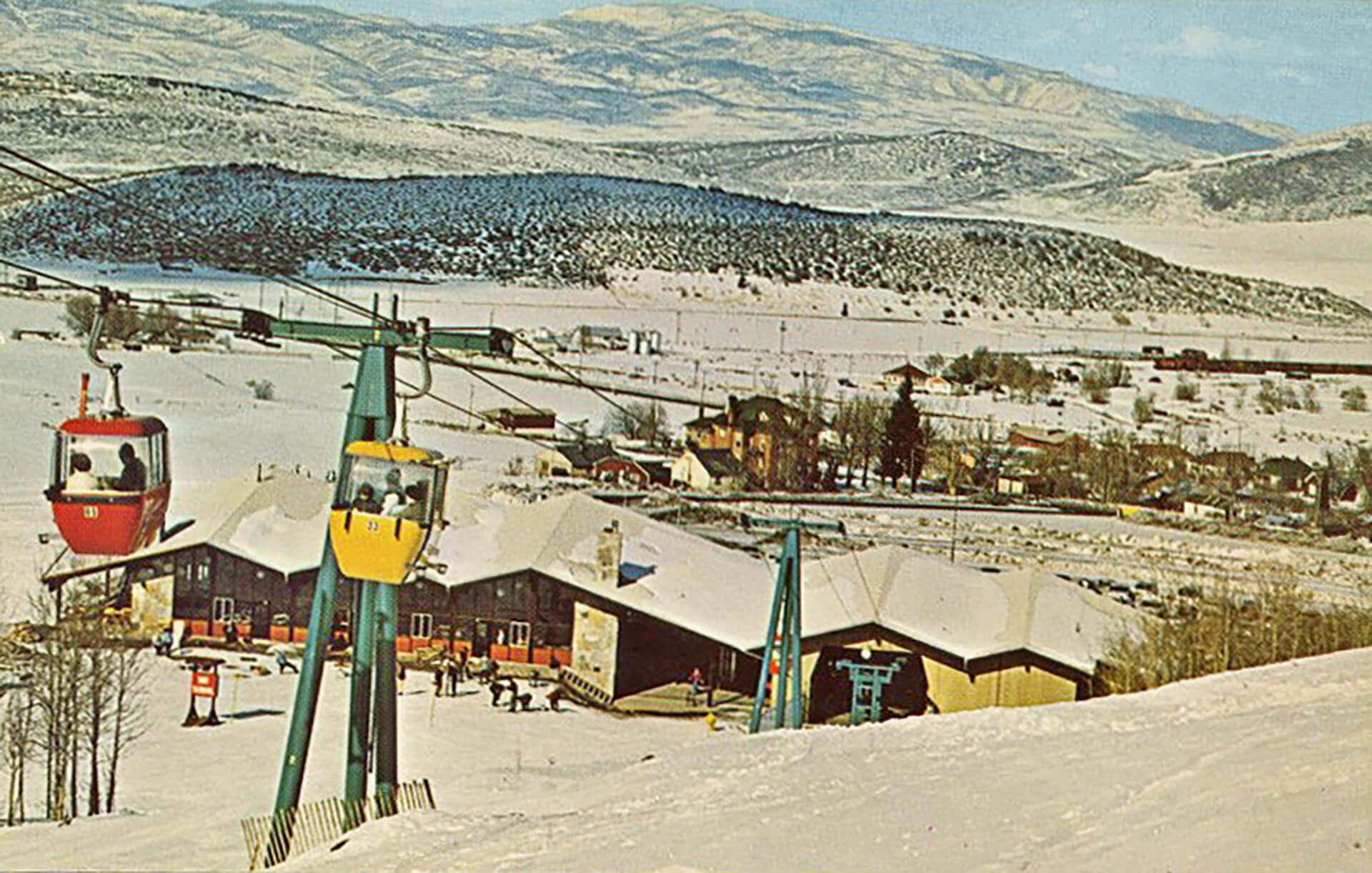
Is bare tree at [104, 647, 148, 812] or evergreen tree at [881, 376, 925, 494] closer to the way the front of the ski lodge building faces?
the bare tree

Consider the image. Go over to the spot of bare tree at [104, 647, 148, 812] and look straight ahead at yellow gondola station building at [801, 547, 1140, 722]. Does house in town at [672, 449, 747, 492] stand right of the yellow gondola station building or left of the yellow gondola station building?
left

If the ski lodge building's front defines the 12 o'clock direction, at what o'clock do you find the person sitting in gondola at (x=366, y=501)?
The person sitting in gondola is roughly at 11 o'clock from the ski lodge building.

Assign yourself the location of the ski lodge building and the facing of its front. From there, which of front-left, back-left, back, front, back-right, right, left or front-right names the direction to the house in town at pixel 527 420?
back-right

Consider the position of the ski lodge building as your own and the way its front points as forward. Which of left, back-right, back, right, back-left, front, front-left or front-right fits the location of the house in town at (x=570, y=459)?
back-right

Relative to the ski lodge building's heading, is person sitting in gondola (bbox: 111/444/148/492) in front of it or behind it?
in front

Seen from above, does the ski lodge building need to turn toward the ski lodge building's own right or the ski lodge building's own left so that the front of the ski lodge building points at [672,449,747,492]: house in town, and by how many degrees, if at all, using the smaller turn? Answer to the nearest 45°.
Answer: approximately 135° to the ski lodge building's own right

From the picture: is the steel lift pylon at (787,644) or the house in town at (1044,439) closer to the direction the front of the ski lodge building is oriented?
the steel lift pylon

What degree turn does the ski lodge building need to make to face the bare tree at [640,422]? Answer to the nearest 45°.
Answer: approximately 135° to its right

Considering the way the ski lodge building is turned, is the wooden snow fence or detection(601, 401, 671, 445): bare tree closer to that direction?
the wooden snow fence

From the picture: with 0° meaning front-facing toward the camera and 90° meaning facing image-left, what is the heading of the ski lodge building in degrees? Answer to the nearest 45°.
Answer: approximately 45°

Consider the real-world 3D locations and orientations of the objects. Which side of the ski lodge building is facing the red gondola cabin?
front

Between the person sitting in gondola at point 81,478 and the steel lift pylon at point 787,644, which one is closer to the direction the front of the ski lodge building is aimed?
the person sitting in gondola

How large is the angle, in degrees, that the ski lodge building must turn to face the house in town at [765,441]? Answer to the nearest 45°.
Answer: approximately 135° to its right
